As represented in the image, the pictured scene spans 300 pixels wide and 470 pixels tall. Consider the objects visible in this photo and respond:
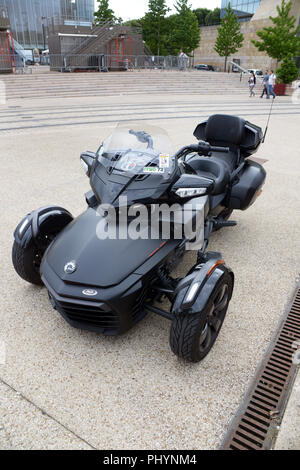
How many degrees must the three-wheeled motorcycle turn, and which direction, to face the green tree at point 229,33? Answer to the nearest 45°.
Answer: approximately 135° to its right

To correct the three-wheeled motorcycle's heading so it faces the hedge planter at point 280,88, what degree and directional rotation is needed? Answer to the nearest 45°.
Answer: approximately 135° to its right

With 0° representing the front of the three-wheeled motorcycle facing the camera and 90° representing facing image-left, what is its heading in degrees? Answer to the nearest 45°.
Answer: approximately 45°

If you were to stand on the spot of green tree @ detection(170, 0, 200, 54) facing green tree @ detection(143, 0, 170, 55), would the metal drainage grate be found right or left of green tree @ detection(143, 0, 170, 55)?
left

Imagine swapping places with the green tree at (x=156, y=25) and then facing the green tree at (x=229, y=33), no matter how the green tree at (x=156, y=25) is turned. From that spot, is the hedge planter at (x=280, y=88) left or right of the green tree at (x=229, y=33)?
right

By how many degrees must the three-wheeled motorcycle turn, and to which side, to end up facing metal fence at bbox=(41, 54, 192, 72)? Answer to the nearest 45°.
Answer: approximately 135° to its right

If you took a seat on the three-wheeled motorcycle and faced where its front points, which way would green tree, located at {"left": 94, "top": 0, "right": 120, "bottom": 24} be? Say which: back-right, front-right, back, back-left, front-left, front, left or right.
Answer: back-right

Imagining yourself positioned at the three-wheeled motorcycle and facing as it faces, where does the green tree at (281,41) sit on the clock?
The green tree is roughly at 5 o'clock from the three-wheeled motorcycle.

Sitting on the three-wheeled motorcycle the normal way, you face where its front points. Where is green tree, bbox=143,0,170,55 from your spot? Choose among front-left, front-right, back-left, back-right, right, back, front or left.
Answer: back-right

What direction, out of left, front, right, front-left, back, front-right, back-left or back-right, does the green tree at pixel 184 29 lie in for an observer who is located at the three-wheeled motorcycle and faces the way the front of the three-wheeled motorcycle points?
back-right
